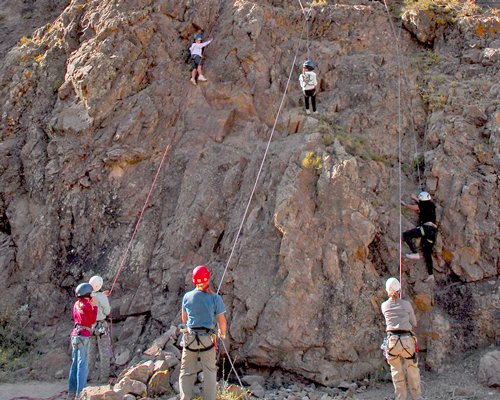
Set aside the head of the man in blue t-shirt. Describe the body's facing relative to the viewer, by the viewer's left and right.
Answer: facing away from the viewer

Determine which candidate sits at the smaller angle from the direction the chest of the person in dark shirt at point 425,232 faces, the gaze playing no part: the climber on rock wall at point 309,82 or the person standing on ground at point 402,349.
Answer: the climber on rock wall

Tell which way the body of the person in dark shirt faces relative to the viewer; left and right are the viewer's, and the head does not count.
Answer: facing away from the viewer and to the left of the viewer

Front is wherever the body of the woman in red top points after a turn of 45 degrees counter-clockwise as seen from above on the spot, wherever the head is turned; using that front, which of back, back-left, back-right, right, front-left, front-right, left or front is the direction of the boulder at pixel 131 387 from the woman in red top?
back-right

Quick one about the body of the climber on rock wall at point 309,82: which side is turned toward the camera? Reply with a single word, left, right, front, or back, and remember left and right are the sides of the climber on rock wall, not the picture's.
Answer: back

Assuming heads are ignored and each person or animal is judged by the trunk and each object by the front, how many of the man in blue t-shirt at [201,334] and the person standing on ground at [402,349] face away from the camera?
2

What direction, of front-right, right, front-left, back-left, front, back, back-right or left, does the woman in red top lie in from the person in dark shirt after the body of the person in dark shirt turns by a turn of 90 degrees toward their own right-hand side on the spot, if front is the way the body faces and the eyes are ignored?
back

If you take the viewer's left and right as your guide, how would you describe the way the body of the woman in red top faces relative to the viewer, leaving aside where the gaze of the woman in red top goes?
facing away from the viewer and to the right of the viewer

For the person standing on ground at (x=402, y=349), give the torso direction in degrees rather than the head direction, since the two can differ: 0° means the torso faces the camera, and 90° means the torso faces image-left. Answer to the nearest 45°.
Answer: approximately 180°

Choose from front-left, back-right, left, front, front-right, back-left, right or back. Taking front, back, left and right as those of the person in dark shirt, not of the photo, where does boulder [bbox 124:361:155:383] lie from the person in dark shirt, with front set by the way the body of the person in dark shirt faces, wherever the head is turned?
left

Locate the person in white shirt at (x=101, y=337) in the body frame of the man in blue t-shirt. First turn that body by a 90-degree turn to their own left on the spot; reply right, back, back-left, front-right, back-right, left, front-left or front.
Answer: front-right

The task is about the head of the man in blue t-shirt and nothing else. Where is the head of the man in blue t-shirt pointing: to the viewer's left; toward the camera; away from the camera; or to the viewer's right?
away from the camera

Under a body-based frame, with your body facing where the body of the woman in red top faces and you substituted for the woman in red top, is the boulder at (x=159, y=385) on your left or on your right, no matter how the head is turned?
on your right

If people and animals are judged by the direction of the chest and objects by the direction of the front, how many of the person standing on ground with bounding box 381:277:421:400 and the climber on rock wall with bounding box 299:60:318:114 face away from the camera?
2
